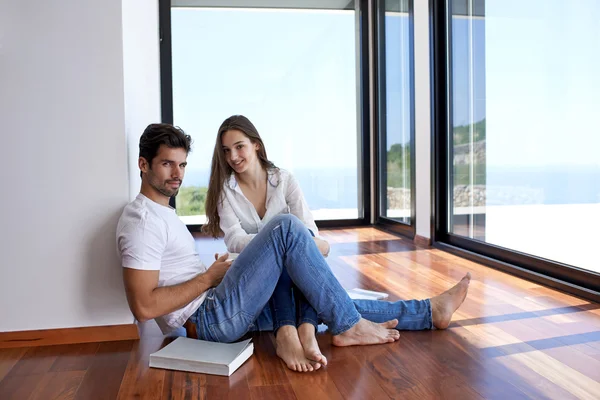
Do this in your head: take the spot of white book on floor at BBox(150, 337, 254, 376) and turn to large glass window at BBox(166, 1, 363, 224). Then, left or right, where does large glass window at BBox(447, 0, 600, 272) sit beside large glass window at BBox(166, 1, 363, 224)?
right

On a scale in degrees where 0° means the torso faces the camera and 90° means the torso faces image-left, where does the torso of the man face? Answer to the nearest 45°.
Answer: approximately 270°

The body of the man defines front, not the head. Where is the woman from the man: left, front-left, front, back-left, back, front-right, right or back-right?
left

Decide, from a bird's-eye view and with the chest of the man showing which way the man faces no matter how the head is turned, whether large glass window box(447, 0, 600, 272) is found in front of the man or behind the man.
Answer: in front

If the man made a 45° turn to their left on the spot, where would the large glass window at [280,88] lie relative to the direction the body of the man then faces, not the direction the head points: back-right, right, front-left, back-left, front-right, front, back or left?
front-left
